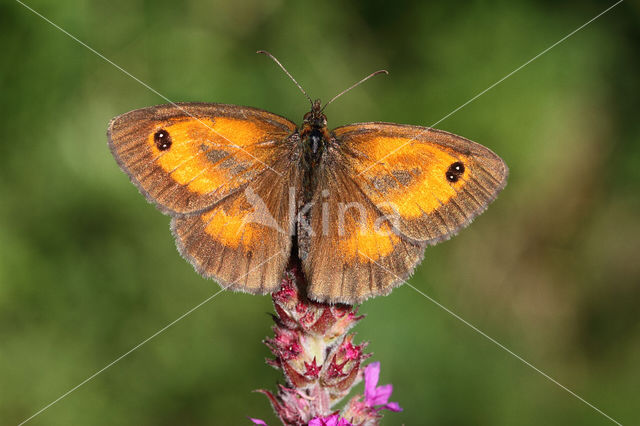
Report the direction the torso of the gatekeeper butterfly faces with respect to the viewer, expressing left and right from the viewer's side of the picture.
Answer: facing away from the viewer
